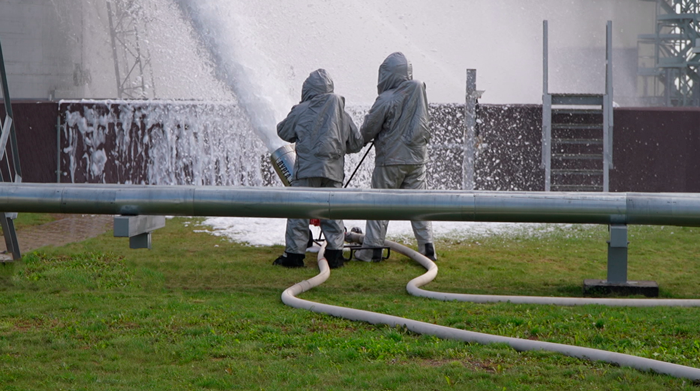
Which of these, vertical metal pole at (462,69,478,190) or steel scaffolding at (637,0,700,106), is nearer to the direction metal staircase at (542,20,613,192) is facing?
the vertical metal pole

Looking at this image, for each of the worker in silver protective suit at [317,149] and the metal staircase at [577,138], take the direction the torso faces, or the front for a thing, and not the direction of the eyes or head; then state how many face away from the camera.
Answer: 1

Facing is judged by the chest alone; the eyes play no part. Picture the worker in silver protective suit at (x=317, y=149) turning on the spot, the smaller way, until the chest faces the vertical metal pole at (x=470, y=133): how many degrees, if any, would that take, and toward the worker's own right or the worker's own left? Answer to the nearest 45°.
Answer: approximately 45° to the worker's own right

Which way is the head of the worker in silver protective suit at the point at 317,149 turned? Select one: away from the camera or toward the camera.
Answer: away from the camera

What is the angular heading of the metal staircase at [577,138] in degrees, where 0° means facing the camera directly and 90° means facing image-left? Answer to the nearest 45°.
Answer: approximately 0°

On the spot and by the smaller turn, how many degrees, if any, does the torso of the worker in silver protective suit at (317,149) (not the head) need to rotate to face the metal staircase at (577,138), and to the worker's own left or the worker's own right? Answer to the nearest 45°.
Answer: approximately 45° to the worker's own right

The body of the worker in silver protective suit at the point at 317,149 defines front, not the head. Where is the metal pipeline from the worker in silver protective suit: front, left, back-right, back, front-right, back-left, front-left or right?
back

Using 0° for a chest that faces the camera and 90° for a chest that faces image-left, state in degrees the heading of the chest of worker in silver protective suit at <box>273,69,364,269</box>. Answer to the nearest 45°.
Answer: approximately 180°

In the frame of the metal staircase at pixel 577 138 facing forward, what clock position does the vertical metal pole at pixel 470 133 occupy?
The vertical metal pole is roughly at 2 o'clock from the metal staircase.

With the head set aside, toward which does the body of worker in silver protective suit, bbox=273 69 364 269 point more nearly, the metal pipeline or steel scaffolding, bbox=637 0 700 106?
the steel scaffolding

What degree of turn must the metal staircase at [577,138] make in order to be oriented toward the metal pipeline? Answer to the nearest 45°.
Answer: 0° — it already faces it
